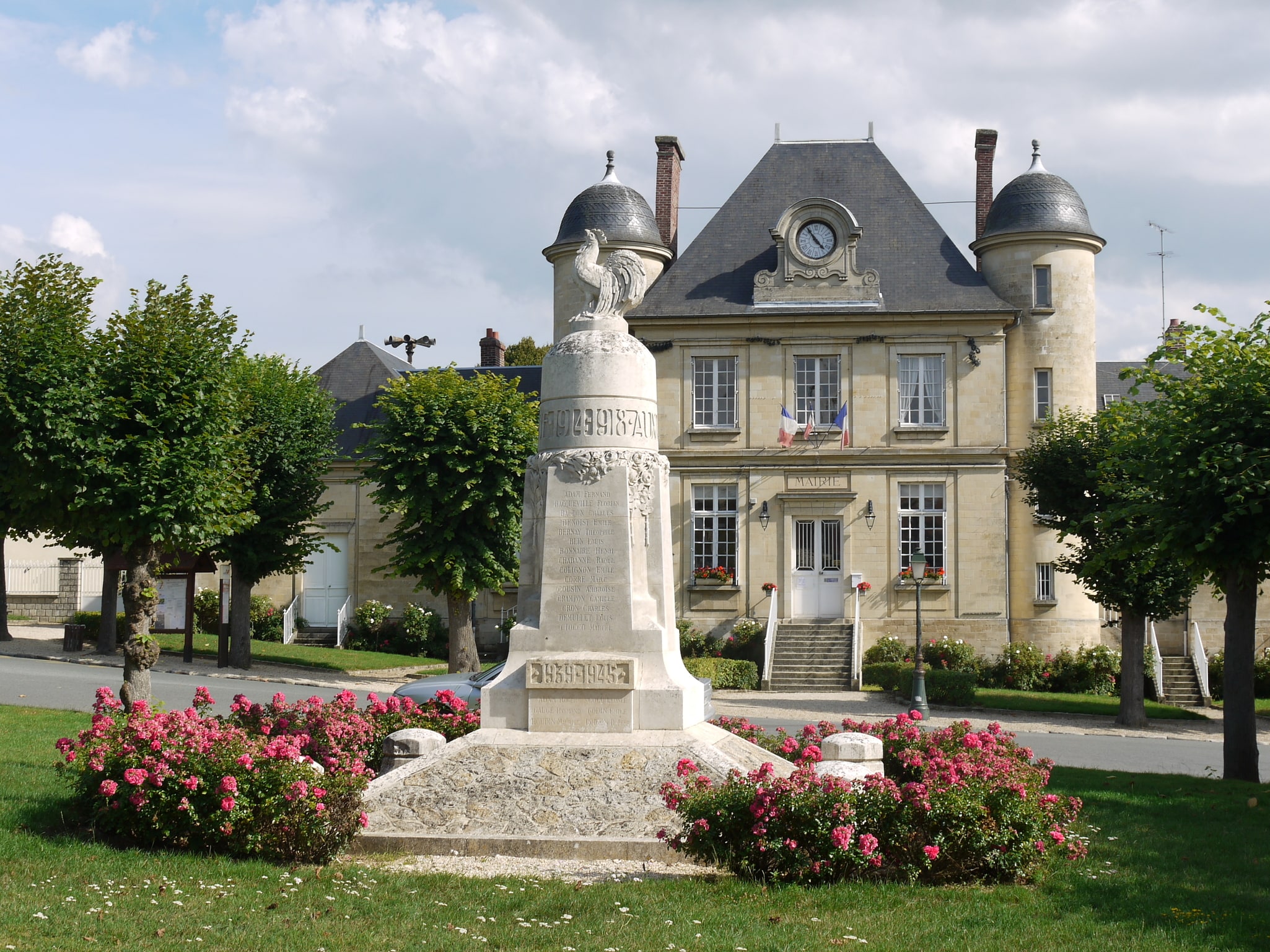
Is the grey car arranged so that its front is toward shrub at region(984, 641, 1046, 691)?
no

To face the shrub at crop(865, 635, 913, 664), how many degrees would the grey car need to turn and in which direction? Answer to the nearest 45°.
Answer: approximately 135° to its right

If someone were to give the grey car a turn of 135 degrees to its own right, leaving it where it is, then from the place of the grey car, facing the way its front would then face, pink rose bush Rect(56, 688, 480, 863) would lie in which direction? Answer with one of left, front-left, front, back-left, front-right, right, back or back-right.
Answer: back-right

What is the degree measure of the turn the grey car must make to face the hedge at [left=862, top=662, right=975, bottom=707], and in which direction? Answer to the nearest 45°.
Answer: approximately 135° to its right

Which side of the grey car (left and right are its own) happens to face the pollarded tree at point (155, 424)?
front

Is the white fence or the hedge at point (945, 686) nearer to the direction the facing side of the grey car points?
the white fence

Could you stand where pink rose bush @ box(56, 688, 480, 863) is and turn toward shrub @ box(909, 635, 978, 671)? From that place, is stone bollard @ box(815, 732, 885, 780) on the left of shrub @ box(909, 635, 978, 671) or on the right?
right

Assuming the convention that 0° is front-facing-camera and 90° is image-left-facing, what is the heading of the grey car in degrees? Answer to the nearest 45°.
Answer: approximately 90°

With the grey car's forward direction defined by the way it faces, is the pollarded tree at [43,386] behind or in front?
in front

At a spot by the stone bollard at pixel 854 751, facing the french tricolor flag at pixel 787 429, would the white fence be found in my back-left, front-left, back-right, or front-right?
front-left

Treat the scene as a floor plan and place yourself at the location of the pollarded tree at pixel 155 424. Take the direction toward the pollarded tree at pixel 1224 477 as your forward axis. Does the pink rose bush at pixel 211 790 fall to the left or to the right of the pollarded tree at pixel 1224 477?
right

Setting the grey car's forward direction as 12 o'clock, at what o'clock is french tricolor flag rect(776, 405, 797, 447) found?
The french tricolor flag is roughly at 4 o'clock from the grey car.

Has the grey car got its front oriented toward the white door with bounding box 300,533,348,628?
no

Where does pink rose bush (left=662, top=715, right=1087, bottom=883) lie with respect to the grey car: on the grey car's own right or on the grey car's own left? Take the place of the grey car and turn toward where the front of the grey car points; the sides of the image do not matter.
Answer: on the grey car's own left

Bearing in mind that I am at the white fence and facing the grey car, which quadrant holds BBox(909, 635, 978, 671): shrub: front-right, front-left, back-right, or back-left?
front-left

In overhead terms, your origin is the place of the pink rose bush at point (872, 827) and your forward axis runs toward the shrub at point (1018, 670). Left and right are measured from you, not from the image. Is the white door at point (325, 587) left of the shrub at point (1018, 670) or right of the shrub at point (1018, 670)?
left

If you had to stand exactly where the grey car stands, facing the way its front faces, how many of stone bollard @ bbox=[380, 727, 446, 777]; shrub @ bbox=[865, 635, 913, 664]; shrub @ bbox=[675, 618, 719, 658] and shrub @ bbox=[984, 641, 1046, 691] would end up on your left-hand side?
1

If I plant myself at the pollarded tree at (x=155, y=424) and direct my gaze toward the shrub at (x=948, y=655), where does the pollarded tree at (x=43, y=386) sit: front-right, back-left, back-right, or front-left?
back-left

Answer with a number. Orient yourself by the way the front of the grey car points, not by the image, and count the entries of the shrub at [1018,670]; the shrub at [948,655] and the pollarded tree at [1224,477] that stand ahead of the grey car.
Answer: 0
